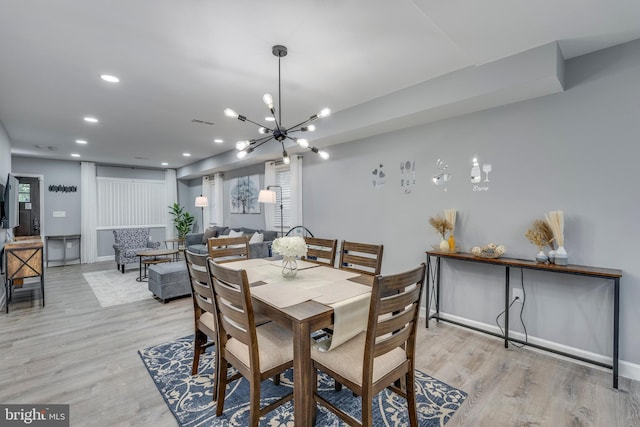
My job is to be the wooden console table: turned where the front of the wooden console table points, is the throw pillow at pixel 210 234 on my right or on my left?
on my right

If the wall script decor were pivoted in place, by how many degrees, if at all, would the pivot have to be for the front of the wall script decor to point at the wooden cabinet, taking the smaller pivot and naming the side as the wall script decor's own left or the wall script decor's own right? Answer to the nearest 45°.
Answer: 0° — it already faces it

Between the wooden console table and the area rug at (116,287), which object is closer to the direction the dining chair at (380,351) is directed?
the area rug

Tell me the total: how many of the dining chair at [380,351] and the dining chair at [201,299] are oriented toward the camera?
0

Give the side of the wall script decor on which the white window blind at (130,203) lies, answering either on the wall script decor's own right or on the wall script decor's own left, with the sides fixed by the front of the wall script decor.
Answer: on the wall script decor's own left

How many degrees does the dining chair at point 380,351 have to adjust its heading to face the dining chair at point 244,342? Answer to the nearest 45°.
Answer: approximately 45° to its left

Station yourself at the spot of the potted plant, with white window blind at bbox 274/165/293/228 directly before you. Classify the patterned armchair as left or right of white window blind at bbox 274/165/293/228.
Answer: right

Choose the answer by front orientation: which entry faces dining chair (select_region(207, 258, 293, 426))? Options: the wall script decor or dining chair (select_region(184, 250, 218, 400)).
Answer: the wall script decor

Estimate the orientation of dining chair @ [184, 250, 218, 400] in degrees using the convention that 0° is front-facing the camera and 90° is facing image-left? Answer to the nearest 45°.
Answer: approximately 225°
